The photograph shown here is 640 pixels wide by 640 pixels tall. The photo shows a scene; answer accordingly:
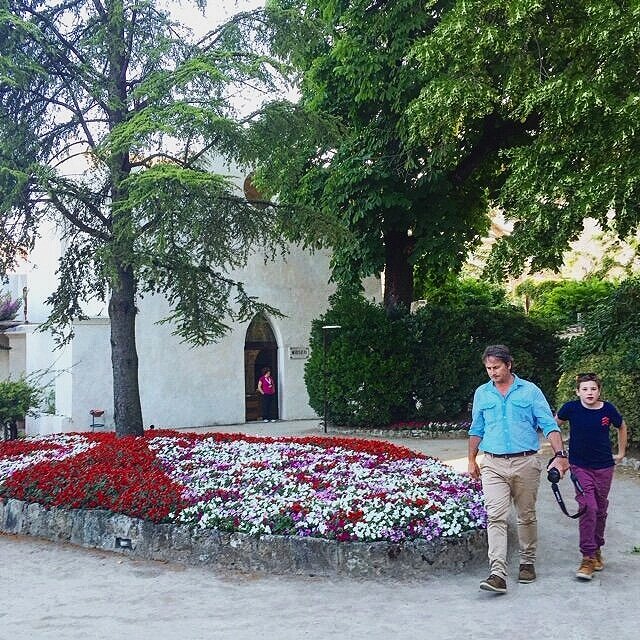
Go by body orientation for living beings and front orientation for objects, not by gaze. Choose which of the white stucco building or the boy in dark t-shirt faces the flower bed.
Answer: the white stucco building

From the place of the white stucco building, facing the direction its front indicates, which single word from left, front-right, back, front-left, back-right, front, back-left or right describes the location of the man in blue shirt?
front

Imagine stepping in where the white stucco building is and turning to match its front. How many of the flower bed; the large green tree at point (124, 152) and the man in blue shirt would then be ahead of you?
3

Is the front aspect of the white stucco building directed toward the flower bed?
yes

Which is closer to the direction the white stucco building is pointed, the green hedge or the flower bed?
the flower bed

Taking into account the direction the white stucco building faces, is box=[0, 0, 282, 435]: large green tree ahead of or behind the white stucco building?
ahead

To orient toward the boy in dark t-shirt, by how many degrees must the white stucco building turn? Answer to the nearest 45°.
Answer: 0° — it already faces them

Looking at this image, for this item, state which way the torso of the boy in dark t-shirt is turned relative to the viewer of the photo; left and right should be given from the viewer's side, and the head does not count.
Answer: facing the viewer

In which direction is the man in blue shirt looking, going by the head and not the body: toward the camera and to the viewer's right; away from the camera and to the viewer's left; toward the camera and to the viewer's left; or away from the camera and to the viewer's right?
toward the camera and to the viewer's left

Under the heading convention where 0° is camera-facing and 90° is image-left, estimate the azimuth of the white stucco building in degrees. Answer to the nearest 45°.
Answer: approximately 0°

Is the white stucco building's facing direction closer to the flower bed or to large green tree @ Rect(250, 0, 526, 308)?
the flower bed

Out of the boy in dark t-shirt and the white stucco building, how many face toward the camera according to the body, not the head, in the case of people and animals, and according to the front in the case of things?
2
